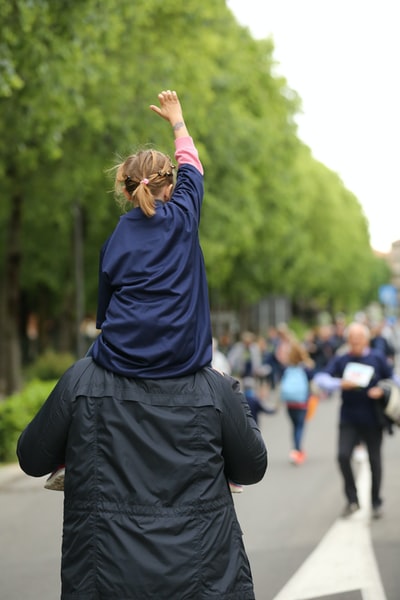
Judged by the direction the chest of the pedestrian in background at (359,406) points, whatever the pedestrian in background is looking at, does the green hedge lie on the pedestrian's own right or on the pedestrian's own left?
on the pedestrian's own right

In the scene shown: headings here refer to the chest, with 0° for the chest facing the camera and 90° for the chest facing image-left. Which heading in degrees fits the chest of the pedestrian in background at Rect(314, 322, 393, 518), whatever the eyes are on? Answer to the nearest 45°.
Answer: approximately 0°

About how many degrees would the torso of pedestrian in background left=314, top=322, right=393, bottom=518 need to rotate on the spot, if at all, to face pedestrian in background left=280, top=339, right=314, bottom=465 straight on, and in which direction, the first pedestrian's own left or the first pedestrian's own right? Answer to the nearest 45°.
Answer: approximately 180°
